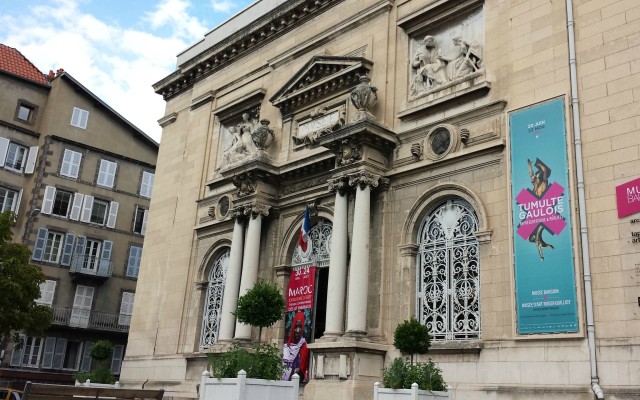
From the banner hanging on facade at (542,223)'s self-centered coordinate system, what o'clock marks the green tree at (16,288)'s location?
The green tree is roughly at 2 o'clock from the banner hanging on facade.

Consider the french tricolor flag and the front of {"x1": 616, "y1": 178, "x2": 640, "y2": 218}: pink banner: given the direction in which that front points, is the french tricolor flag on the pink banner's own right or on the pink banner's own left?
on the pink banner's own right

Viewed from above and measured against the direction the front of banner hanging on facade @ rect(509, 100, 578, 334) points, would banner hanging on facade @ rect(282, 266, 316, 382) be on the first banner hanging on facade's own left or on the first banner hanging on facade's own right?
on the first banner hanging on facade's own right

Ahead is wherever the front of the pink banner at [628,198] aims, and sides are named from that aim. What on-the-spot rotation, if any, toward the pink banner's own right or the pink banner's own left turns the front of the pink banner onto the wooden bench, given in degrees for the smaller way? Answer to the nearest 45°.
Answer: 0° — it already faces it

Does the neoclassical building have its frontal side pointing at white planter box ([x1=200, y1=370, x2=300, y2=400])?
yes
